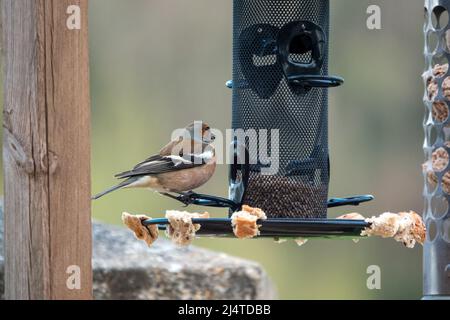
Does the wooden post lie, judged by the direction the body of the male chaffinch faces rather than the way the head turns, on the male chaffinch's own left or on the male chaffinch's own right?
on the male chaffinch's own right

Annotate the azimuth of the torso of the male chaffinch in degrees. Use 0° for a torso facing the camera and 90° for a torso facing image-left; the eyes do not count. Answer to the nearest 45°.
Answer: approximately 270°

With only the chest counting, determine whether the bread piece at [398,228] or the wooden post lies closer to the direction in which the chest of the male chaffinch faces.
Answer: the bread piece

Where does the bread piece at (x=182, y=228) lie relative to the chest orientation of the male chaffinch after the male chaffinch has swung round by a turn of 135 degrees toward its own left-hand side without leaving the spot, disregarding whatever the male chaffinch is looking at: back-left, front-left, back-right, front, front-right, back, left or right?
back-left
